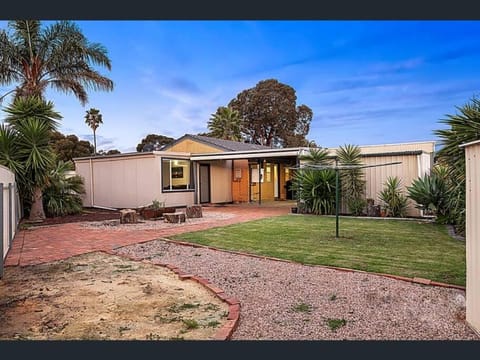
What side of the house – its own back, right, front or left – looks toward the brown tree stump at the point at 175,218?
front

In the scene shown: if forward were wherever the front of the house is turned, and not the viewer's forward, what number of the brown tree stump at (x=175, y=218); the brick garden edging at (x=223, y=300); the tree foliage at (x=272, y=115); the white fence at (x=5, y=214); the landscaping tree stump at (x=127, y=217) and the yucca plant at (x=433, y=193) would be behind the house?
1

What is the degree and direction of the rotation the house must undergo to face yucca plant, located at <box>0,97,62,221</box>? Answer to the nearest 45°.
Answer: approximately 45° to its right

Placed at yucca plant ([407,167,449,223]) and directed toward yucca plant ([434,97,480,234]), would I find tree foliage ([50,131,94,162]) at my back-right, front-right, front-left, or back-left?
back-right

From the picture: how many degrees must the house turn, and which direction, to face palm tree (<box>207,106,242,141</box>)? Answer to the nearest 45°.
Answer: approximately 180°

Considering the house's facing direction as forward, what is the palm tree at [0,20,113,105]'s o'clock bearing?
The palm tree is roughly at 2 o'clock from the house.

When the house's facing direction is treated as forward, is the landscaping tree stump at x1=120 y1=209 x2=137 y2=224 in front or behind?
in front

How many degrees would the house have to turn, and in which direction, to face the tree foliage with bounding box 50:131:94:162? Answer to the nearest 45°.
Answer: approximately 135° to its right

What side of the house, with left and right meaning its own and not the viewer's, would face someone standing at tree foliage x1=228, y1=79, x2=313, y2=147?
back

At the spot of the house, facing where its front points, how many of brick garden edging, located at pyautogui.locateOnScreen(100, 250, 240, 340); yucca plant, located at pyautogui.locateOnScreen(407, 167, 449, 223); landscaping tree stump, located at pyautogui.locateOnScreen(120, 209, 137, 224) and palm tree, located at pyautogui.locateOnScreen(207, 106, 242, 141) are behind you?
1

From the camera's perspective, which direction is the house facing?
toward the camera

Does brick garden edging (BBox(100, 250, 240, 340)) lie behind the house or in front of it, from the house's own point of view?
in front

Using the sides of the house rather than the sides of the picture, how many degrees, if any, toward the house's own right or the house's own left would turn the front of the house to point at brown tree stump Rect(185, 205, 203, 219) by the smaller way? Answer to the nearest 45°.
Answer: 0° — it already faces it
